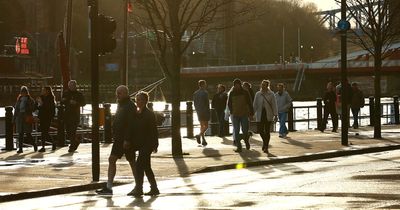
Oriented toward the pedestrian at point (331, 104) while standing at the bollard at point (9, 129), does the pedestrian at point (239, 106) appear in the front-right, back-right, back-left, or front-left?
front-right

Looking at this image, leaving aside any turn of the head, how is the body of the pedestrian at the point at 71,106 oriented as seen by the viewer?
toward the camera

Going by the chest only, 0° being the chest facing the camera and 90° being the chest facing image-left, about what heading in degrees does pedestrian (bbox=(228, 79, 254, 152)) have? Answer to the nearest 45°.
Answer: approximately 0°

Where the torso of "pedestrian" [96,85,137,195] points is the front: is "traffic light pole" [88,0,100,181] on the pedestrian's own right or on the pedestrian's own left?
on the pedestrian's own right

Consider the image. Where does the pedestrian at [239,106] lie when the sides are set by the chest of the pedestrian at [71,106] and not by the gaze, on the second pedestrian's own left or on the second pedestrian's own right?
on the second pedestrian's own left

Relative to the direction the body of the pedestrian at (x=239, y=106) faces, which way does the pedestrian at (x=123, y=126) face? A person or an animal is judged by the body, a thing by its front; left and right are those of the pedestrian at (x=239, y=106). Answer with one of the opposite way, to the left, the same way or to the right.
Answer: to the right

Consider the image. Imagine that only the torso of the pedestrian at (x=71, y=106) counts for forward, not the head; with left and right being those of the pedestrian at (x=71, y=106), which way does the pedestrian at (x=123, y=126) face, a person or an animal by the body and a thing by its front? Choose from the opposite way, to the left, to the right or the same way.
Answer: to the right

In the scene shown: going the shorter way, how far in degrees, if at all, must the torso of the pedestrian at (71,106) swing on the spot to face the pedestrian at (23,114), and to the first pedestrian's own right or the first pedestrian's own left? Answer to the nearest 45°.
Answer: approximately 90° to the first pedestrian's own right

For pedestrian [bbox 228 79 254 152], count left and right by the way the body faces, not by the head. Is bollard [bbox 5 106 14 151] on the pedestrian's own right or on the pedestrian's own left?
on the pedestrian's own right
